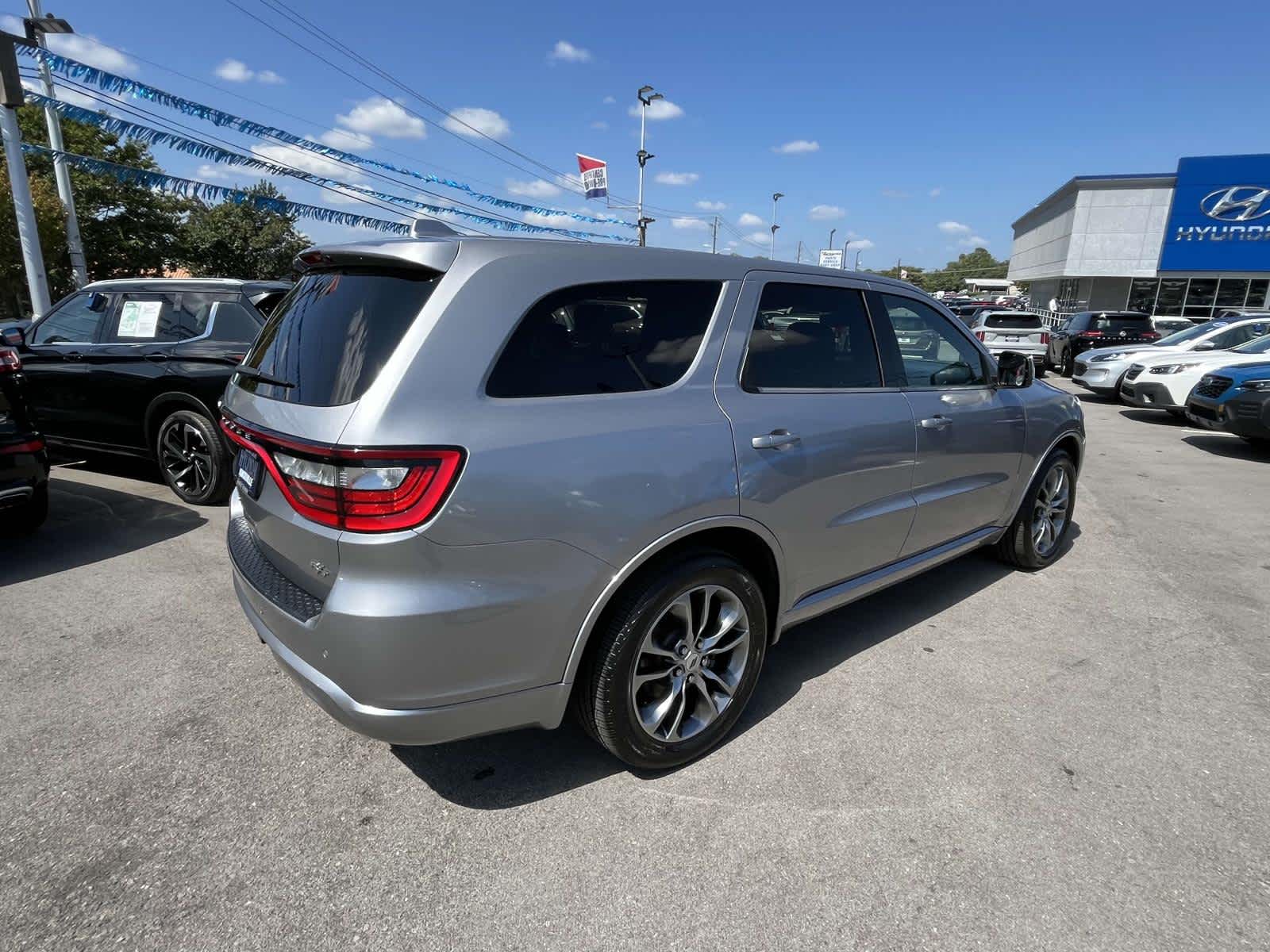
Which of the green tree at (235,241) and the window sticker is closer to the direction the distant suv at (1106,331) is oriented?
the green tree

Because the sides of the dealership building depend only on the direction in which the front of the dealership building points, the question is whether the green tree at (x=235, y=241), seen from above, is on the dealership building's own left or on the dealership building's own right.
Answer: on the dealership building's own right

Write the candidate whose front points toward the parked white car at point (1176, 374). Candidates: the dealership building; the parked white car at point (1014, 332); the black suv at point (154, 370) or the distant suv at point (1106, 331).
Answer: the dealership building

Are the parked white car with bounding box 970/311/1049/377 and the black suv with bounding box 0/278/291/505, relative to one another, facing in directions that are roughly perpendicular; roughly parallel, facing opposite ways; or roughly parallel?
roughly perpendicular

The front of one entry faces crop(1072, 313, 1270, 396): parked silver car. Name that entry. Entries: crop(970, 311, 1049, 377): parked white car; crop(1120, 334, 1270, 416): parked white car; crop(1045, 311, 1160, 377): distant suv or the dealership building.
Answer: the dealership building

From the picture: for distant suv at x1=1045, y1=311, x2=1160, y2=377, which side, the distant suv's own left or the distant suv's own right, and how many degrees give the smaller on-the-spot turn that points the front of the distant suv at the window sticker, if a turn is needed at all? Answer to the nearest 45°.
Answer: approximately 135° to the distant suv's own left

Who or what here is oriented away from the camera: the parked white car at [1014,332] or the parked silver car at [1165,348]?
the parked white car at [1014,332]

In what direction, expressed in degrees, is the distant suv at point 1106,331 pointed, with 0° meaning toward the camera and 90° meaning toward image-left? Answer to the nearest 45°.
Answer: approximately 135°

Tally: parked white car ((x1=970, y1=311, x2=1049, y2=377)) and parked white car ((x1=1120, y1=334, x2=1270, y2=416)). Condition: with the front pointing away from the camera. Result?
1

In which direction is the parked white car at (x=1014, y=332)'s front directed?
away from the camera

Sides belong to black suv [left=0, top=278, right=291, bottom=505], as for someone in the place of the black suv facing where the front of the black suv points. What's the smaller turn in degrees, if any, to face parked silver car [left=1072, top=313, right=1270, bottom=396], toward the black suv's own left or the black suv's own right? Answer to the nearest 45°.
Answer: approximately 135° to the black suv's own right
